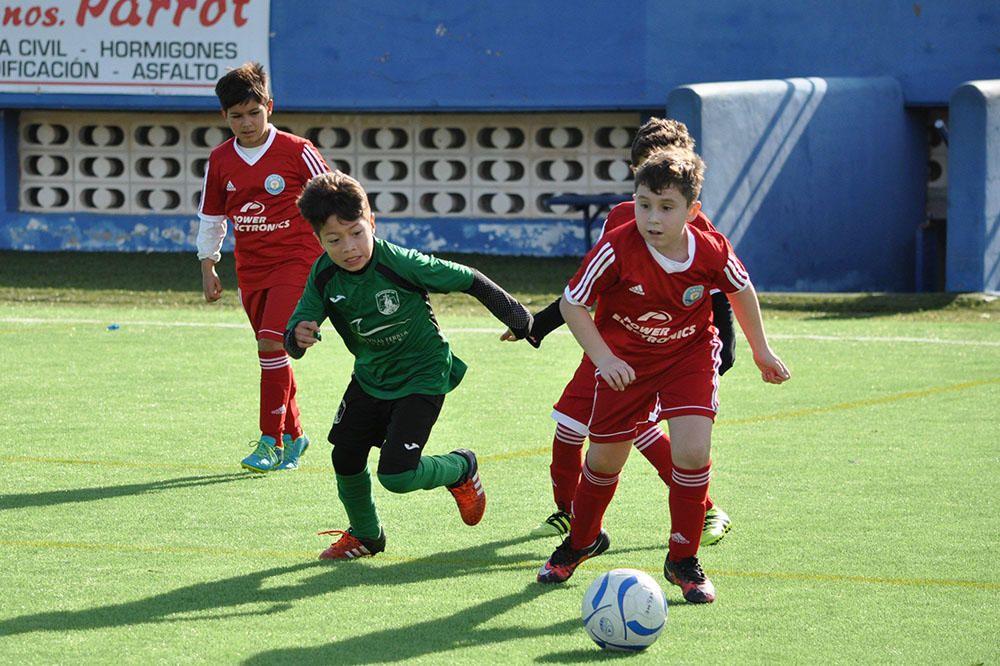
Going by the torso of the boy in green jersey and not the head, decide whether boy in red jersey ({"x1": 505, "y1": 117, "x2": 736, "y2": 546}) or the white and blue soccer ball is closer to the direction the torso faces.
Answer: the white and blue soccer ball

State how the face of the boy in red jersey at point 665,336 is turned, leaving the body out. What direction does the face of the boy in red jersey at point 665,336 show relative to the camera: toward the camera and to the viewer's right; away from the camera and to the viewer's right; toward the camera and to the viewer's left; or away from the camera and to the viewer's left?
toward the camera and to the viewer's left

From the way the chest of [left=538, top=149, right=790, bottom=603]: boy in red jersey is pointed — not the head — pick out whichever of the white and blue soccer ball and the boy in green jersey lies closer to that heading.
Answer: the white and blue soccer ball

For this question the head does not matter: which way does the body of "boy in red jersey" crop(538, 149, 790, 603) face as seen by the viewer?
toward the camera

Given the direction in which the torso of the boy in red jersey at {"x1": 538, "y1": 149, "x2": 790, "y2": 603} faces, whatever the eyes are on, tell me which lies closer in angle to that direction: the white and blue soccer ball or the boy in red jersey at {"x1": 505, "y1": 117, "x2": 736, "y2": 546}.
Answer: the white and blue soccer ball

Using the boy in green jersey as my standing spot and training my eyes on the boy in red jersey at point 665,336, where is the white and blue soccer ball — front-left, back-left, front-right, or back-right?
front-right

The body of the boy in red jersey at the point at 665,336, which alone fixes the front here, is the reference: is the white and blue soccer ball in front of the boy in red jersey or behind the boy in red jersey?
in front

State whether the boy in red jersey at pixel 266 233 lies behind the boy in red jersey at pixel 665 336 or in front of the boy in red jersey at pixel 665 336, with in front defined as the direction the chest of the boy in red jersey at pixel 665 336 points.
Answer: behind

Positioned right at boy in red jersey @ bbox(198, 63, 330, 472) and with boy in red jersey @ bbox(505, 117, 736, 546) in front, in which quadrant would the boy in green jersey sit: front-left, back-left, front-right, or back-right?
front-right

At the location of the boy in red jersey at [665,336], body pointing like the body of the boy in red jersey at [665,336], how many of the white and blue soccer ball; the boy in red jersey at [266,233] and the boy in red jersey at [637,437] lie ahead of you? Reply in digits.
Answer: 1

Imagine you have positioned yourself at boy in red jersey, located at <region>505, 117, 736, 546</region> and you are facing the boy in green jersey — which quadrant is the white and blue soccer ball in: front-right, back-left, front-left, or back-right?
front-left

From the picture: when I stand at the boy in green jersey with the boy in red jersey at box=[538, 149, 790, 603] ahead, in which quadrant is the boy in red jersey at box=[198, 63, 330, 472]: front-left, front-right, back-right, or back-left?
back-left
